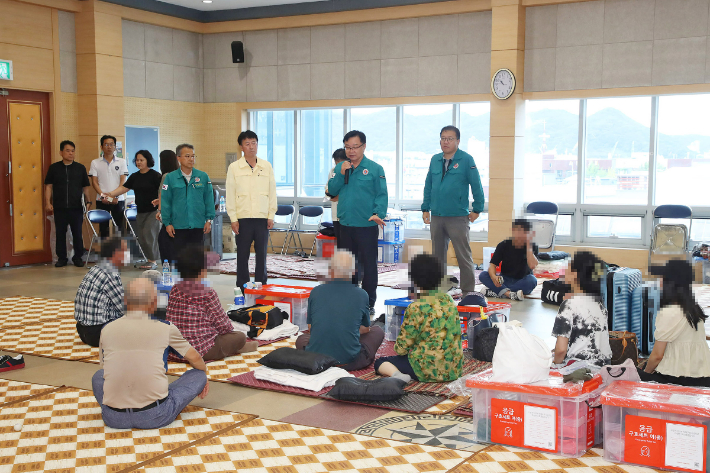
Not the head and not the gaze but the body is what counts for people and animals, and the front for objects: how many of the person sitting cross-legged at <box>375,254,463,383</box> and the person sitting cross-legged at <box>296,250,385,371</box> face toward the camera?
0

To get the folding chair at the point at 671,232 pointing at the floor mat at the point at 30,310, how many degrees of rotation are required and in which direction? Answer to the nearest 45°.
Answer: approximately 45° to its right

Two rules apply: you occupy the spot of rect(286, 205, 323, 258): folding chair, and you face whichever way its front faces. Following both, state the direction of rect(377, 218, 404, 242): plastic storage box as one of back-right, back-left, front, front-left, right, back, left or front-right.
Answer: left

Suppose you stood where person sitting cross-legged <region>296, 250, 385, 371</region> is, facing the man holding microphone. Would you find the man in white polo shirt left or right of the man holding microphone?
left

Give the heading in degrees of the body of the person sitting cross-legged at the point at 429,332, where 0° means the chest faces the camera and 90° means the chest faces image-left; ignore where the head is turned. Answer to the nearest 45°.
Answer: approximately 135°

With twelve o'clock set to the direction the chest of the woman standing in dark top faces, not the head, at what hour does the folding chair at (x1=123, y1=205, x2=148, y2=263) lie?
The folding chair is roughly at 4 o'clock from the woman standing in dark top.

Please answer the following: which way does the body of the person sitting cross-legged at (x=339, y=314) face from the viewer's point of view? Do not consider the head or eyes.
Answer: away from the camera

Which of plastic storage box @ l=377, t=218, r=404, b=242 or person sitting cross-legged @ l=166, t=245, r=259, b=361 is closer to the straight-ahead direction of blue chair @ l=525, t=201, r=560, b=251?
the person sitting cross-legged

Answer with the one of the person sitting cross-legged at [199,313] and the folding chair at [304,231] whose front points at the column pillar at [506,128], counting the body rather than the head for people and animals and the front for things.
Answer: the person sitting cross-legged

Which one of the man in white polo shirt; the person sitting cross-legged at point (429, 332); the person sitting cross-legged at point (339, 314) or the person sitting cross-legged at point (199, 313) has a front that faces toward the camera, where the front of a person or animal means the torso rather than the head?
the man in white polo shirt

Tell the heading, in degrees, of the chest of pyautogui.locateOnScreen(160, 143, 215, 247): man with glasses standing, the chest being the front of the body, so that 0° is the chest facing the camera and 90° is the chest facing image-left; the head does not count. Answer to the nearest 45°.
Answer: approximately 315°

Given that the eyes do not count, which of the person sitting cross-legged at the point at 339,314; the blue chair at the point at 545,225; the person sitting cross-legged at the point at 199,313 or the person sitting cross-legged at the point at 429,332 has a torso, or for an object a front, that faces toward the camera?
the blue chair

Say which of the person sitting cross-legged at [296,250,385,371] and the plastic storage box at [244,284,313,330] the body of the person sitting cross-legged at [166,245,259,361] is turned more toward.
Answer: the plastic storage box
